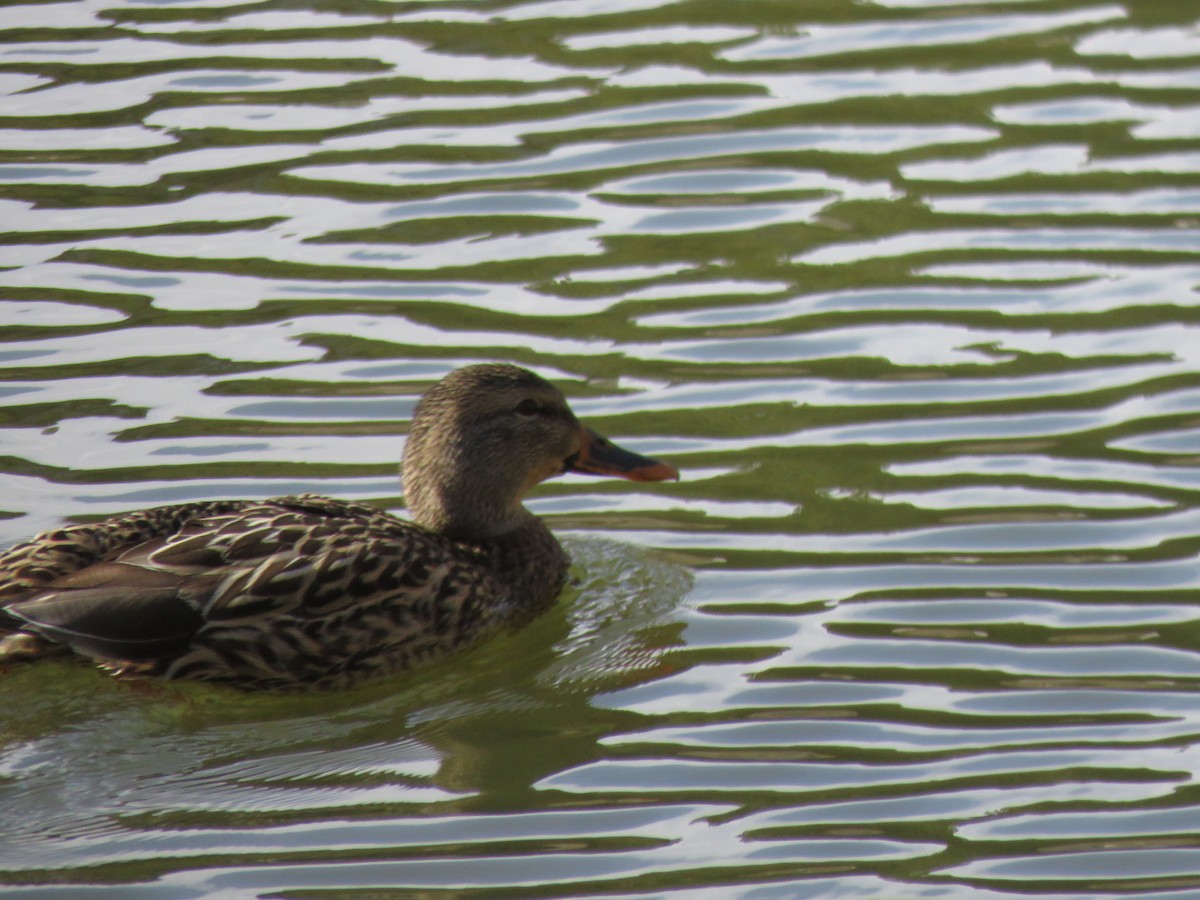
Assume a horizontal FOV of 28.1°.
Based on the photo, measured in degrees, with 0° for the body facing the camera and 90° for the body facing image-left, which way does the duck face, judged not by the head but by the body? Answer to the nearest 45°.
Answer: approximately 270°
